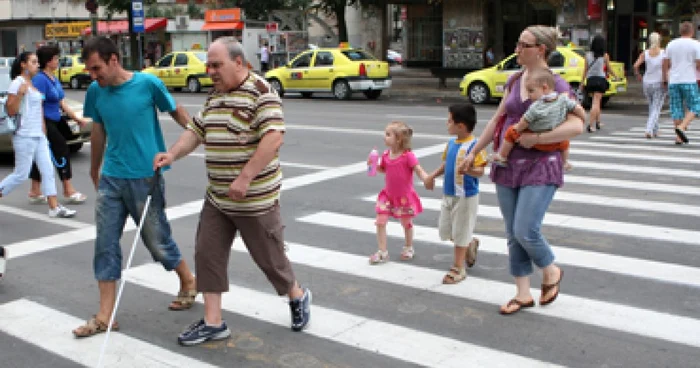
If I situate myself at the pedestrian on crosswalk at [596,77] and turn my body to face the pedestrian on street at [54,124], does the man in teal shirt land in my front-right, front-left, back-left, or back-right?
front-left

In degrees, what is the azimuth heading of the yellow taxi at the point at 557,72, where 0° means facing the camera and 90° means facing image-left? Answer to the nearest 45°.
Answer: approximately 90°

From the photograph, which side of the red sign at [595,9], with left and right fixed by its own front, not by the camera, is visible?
front

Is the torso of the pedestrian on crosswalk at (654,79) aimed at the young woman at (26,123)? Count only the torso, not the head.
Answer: no

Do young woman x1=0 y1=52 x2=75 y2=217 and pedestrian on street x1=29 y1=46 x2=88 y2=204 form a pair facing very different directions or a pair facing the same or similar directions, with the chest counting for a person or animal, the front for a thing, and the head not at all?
same or similar directions

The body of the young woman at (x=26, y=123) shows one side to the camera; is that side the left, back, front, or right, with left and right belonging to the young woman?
right

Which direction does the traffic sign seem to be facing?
toward the camera

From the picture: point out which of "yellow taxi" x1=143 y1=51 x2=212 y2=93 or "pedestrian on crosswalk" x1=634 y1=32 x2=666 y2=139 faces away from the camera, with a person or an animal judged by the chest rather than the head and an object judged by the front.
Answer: the pedestrian on crosswalk
